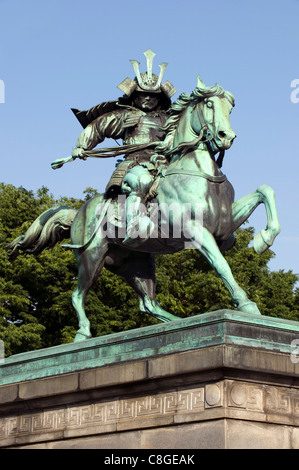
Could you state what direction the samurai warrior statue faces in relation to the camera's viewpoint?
facing the viewer and to the right of the viewer
